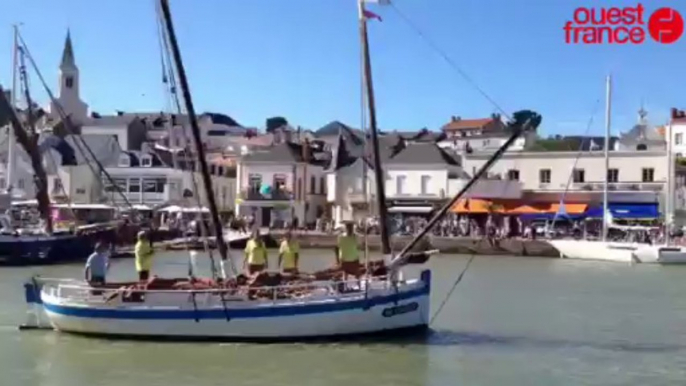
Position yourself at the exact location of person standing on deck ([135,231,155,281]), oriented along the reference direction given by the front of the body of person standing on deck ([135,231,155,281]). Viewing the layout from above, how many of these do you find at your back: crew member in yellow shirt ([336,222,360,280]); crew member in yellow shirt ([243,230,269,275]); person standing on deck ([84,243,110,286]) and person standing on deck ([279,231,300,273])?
1

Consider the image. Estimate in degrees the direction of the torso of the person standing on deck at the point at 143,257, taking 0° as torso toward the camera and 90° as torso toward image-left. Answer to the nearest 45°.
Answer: approximately 270°

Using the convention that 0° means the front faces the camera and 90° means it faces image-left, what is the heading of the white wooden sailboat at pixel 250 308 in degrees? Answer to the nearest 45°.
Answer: approximately 270°

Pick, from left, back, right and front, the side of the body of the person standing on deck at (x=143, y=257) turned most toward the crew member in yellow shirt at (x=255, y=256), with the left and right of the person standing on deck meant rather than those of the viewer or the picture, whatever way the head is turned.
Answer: front

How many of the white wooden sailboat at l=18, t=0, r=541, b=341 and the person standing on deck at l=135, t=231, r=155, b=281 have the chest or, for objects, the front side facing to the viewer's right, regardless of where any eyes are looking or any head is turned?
2

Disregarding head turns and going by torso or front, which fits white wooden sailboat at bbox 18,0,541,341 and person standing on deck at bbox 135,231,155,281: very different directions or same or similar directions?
same or similar directions

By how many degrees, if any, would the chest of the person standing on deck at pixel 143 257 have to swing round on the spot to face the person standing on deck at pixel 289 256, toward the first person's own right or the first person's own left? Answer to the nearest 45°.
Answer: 0° — they already face them
